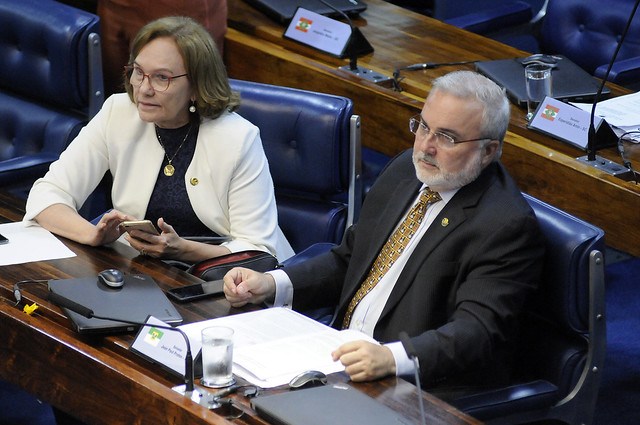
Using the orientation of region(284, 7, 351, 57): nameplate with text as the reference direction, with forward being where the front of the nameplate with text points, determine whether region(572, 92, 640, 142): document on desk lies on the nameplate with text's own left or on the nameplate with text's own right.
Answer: on the nameplate with text's own left

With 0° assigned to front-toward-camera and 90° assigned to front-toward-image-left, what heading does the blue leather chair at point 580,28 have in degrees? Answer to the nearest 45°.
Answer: approximately 45°

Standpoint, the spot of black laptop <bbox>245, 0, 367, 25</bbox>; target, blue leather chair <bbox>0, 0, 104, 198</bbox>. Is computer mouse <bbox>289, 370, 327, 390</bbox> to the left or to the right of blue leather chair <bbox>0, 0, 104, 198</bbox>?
left

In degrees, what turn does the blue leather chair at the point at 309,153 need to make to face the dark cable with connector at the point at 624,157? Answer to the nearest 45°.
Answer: approximately 135° to its left

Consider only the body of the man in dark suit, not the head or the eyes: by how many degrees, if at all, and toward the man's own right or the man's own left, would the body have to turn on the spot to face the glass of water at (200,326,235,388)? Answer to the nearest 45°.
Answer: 0° — they already face it
